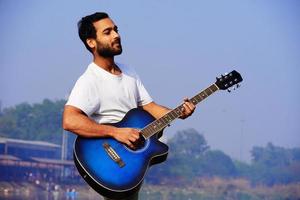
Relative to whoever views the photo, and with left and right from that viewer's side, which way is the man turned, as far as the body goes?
facing the viewer and to the right of the viewer
